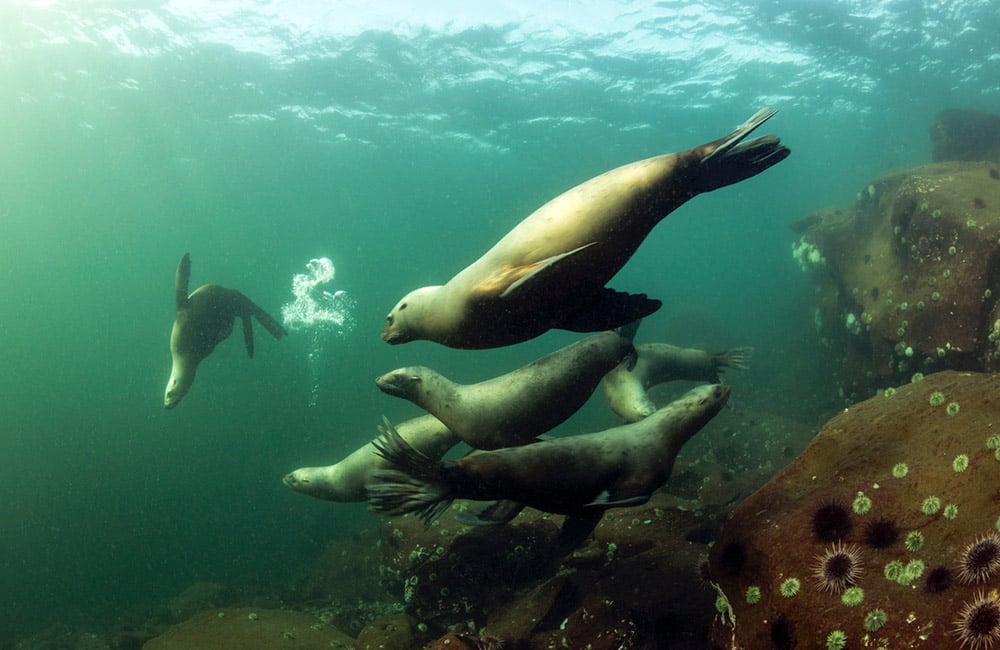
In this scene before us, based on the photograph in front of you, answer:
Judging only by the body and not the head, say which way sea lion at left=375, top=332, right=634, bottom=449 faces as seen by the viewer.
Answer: to the viewer's left

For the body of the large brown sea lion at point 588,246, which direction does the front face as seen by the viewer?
to the viewer's left

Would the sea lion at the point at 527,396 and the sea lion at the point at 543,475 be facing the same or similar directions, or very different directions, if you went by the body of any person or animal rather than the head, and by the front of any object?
very different directions

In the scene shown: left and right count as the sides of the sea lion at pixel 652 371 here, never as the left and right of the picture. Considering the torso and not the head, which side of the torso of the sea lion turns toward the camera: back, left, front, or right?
left

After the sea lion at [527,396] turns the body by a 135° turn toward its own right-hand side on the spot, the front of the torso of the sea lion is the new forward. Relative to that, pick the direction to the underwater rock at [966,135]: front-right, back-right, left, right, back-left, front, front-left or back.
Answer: front

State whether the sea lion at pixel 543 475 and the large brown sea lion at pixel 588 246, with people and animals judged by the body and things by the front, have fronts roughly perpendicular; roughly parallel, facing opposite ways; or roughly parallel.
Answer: roughly parallel, facing opposite ways

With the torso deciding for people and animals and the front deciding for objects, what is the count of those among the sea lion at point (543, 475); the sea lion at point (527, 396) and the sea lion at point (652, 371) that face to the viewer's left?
2

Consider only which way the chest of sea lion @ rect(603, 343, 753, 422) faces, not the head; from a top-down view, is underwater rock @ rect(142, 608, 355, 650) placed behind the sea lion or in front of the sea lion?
in front

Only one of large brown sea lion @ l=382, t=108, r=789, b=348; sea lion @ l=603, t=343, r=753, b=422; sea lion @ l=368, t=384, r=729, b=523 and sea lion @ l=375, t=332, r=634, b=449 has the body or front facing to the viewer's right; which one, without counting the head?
sea lion @ l=368, t=384, r=729, b=523

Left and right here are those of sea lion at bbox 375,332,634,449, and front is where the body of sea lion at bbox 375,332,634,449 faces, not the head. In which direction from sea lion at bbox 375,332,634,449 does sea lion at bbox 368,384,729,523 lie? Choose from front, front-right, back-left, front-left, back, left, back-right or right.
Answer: left

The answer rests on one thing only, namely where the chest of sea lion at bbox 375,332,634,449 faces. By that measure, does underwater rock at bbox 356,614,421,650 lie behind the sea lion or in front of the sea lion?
in front

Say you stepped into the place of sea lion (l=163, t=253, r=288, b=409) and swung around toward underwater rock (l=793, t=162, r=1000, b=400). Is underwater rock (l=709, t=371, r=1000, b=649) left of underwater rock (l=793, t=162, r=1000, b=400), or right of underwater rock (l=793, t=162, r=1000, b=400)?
right

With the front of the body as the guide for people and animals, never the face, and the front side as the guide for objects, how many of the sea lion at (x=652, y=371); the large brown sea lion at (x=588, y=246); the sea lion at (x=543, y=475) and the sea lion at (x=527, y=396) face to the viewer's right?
1

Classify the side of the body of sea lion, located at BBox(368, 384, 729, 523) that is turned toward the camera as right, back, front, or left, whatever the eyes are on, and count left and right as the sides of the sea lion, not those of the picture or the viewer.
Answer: right
